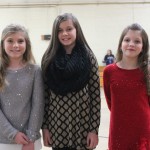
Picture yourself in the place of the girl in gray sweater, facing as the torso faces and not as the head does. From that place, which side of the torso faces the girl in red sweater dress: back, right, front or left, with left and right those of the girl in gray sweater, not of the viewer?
left

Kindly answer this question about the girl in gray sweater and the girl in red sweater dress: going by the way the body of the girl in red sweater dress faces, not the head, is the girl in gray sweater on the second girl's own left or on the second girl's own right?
on the second girl's own right

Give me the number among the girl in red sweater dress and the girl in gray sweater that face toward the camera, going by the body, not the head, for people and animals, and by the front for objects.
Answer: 2

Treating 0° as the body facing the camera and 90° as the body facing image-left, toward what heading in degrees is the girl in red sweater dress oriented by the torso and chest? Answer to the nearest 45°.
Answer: approximately 0°
